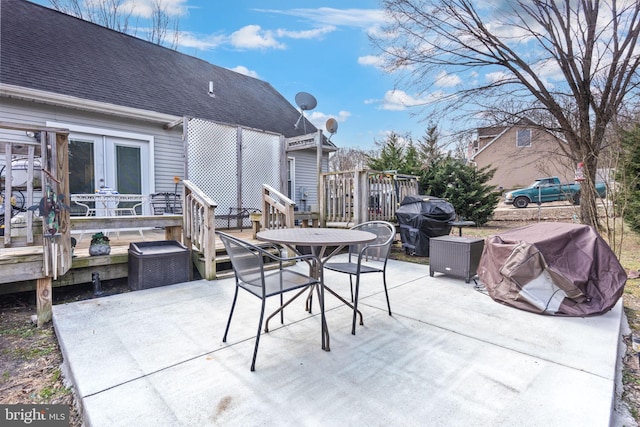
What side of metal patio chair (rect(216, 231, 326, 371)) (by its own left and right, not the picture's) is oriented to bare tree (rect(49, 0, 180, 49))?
left

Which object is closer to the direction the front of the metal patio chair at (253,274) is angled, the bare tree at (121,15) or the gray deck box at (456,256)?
the gray deck box

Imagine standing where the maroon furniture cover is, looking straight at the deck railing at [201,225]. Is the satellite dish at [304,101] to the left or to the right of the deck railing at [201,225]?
right

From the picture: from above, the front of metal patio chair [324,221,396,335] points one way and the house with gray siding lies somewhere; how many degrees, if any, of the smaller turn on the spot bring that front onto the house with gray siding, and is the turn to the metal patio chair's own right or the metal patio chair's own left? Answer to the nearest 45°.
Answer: approximately 90° to the metal patio chair's own right

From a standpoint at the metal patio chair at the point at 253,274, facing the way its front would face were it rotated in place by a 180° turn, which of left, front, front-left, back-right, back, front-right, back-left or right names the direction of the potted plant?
right

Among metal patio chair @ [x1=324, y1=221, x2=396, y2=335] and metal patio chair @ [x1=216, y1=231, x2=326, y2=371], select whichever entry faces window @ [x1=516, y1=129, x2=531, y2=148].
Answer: metal patio chair @ [x1=216, y1=231, x2=326, y2=371]

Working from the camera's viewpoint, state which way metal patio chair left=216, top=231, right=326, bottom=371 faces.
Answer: facing away from the viewer and to the right of the viewer

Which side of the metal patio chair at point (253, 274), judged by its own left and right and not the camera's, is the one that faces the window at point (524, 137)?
front

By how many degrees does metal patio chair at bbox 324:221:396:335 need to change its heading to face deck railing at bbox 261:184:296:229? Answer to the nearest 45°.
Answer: approximately 90° to its right

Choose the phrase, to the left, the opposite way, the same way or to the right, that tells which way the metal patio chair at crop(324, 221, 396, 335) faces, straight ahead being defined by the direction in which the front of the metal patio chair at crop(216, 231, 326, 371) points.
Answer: the opposite way

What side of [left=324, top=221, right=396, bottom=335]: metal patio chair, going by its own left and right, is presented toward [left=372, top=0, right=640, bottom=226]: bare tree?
back
